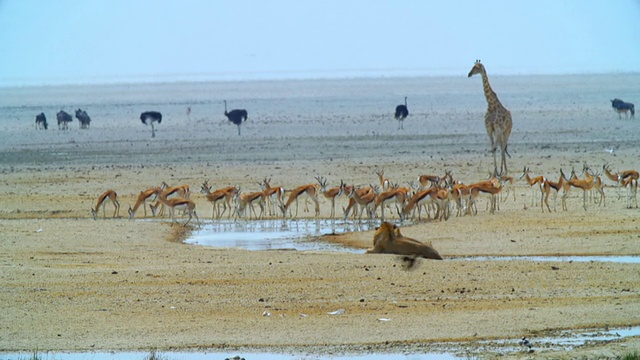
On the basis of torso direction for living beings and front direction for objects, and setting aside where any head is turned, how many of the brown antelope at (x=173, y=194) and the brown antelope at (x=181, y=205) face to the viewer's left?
2

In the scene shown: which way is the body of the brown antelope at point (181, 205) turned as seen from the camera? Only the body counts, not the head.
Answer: to the viewer's left

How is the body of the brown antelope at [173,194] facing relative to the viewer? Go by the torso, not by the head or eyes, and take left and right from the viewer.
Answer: facing to the left of the viewer

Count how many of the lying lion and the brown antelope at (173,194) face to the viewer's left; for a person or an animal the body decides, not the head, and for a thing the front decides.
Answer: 2

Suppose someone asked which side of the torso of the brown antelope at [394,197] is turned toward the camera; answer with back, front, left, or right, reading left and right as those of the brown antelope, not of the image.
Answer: left

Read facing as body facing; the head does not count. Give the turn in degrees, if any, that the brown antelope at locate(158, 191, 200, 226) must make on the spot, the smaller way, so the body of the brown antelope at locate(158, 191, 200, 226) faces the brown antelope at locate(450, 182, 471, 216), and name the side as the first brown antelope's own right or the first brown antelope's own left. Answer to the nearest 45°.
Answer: approximately 180°

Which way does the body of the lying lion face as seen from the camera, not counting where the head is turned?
to the viewer's left

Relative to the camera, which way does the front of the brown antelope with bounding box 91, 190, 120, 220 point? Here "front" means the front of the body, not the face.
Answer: to the viewer's left

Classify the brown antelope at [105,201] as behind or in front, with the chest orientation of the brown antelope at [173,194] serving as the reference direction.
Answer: in front

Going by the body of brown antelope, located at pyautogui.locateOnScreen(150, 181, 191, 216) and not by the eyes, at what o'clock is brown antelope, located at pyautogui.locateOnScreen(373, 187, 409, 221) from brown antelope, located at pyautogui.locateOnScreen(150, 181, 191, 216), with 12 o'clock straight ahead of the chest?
brown antelope, located at pyautogui.locateOnScreen(373, 187, 409, 221) is roughly at 7 o'clock from brown antelope, located at pyautogui.locateOnScreen(150, 181, 191, 216).

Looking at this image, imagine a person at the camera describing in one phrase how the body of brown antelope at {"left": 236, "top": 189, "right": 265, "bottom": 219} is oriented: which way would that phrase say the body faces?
to the viewer's left
